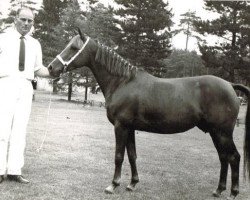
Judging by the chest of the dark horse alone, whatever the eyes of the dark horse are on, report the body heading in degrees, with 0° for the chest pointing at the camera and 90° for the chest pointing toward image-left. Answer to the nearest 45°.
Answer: approximately 90°

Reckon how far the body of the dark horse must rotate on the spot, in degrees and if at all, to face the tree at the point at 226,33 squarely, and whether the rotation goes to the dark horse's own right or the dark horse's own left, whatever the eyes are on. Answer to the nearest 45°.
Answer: approximately 90° to the dark horse's own right

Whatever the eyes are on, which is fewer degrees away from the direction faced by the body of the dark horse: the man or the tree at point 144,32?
the man

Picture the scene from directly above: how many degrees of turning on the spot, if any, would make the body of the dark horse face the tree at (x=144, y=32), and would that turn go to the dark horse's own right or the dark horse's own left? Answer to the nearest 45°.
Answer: approximately 90° to the dark horse's own right

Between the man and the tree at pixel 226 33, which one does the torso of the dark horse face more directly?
the man

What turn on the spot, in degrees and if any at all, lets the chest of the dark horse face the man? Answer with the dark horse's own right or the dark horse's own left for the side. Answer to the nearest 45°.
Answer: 0° — it already faces them
